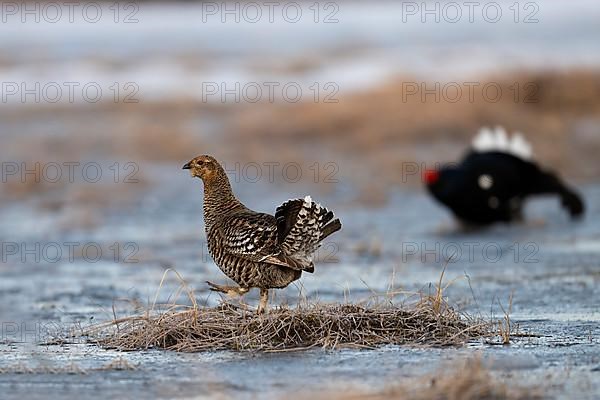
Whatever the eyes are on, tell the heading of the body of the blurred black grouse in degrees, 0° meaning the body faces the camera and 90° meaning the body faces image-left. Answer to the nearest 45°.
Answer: approximately 90°

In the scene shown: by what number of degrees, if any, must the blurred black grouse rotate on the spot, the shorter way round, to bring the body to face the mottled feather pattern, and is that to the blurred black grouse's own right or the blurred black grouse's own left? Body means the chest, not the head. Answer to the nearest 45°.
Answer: approximately 90° to the blurred black grouse's own left

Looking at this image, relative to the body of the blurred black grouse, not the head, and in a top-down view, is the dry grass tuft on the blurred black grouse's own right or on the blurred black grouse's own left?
on the blurred black grouse's own left
